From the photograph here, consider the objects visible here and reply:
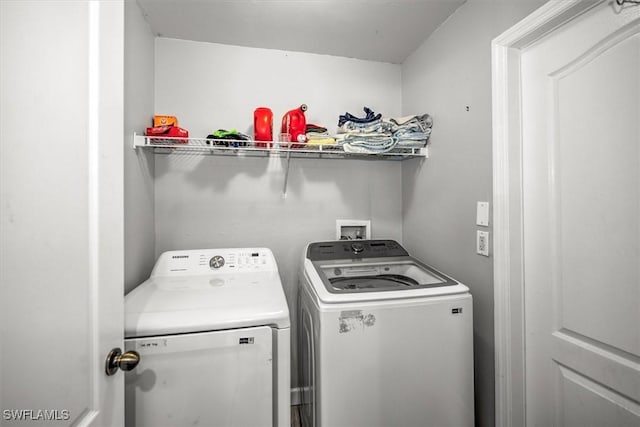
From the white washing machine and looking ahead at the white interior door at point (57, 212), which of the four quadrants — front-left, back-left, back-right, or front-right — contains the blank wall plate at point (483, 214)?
back-left

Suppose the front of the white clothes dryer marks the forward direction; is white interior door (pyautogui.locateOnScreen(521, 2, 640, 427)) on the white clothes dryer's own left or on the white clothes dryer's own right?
on the white clothes dryer's own left

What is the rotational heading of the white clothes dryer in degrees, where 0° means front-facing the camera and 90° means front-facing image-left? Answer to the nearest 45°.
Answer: approximately 0°

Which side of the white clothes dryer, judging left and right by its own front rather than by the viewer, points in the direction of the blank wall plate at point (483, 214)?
left

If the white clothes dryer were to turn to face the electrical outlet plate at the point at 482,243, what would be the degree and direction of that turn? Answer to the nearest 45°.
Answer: approximately 90° to its left

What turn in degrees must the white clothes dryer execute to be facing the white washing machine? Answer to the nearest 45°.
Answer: approximately 90° to its left

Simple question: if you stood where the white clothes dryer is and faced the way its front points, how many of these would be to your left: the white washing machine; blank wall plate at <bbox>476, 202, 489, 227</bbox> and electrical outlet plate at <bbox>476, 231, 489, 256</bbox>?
3
